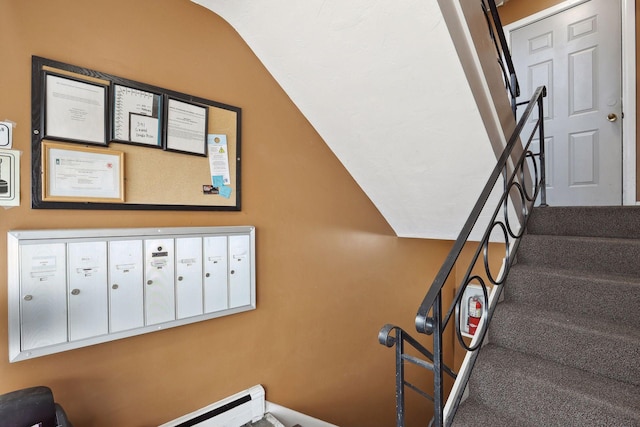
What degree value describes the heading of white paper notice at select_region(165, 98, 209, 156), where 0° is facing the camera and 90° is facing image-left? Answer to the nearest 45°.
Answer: approximately 315°

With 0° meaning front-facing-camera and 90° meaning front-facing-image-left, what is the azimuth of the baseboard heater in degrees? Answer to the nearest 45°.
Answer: approximately 315°

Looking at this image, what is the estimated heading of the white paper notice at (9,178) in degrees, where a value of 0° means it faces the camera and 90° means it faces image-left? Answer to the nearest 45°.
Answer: approximately 0°
